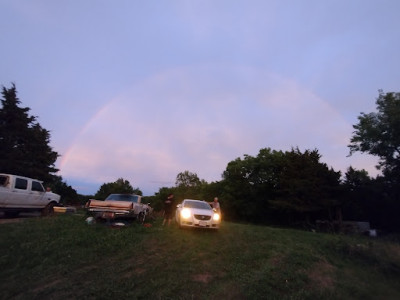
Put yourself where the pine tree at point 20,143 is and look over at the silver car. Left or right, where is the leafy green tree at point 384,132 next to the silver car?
left

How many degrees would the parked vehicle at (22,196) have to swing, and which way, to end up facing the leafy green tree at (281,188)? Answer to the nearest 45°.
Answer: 0° — it already faces it

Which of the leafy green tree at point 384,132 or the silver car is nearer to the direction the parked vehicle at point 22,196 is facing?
the leafy green tree

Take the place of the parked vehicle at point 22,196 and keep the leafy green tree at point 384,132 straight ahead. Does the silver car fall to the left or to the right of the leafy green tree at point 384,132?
right

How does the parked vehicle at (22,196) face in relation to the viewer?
to the viewer's right

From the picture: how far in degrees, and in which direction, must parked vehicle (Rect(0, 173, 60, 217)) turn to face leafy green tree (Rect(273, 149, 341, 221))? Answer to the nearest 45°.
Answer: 0° — it already faces it

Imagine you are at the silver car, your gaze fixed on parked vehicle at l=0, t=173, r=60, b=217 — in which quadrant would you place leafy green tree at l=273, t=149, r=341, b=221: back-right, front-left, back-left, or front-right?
back-right

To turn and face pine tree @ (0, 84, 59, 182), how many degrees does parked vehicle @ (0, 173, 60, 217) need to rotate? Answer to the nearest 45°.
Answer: approximately 90° to its left

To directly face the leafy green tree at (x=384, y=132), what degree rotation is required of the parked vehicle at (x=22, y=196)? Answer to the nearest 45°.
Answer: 0° — it already faces it

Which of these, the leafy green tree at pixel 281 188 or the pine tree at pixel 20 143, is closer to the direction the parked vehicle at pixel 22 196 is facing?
the leafy green tree
